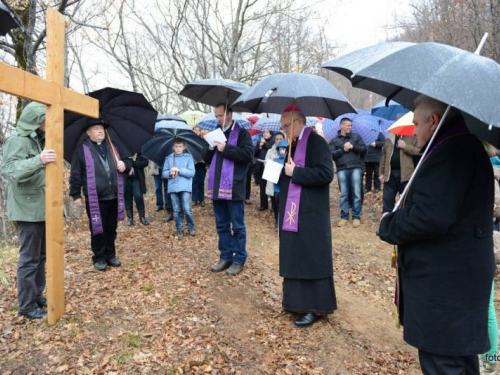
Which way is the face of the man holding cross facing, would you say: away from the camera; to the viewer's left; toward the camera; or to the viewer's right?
to the viewer's right

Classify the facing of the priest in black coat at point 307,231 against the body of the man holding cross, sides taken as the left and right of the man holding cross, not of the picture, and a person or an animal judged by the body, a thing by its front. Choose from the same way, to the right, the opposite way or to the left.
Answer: the opposite way

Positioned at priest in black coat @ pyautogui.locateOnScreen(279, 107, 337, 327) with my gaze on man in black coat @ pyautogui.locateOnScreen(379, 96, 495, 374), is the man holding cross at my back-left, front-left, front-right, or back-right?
back-right

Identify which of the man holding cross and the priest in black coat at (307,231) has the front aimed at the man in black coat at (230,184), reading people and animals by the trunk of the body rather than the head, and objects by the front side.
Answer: the man holding cross

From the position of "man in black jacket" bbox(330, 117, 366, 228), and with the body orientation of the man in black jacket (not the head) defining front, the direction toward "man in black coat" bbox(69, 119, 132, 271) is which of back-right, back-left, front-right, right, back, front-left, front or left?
front-right

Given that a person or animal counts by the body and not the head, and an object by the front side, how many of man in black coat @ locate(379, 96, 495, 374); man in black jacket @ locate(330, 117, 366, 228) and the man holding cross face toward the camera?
1

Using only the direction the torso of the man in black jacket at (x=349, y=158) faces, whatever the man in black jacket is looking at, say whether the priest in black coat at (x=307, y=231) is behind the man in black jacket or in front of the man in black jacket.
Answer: in front

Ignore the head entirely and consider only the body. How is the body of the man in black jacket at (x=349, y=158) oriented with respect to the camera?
toward the camera

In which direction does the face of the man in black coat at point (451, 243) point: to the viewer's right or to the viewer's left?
to the viewer's left

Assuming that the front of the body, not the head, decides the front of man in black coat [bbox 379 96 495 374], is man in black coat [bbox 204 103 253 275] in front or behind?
in front

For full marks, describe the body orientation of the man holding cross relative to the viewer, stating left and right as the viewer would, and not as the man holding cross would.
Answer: facing to the right of the viewer

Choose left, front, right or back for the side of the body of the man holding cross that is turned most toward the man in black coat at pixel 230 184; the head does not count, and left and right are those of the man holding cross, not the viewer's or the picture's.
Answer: front

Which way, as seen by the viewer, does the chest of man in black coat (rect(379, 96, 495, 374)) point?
to the viewer's left

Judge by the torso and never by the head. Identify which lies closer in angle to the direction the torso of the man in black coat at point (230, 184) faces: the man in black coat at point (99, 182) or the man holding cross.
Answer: the man holding cross
